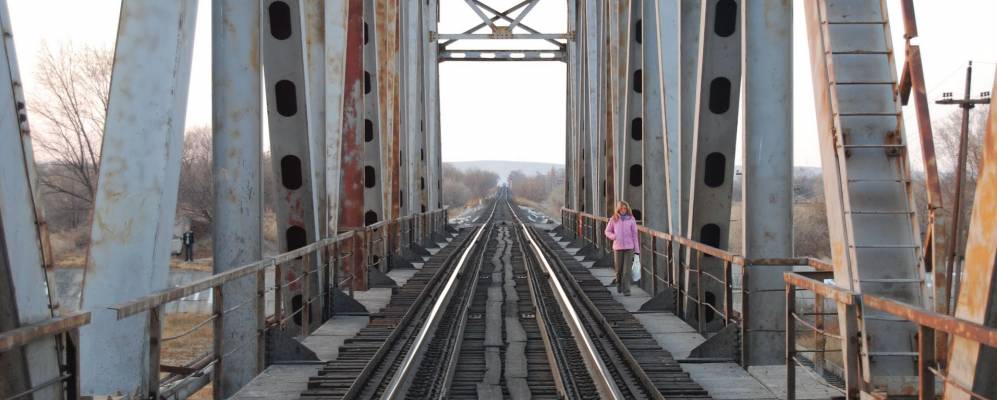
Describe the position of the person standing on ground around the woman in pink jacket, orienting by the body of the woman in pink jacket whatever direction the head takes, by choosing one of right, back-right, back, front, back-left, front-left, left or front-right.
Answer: back-right

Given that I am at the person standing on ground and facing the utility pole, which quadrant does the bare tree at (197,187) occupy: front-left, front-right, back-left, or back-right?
back-left

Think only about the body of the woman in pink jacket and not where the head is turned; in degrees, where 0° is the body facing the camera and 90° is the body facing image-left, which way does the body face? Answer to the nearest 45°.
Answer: approximately 0°

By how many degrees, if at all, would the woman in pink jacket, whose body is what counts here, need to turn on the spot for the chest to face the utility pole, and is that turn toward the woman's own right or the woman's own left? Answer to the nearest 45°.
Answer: approximately 135° to the woman's own left

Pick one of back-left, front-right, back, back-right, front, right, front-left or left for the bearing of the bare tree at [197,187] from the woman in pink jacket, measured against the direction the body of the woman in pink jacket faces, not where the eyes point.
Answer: back-right
